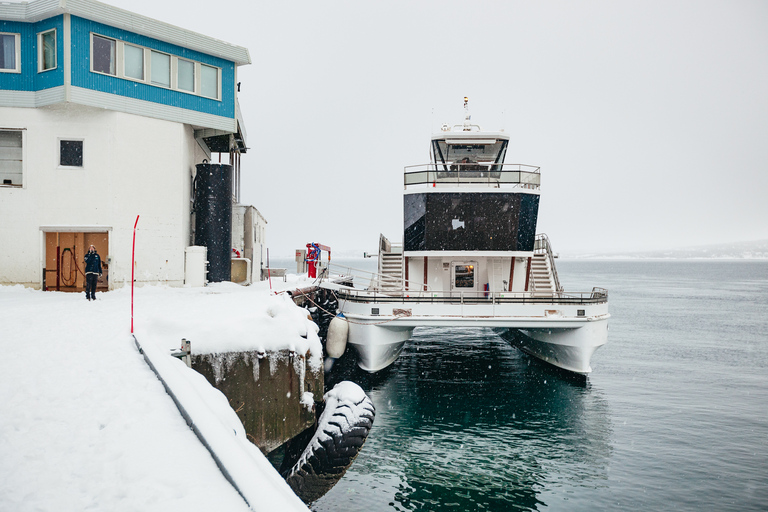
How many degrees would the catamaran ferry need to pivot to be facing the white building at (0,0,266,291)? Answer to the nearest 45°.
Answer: approximately 90° to its right

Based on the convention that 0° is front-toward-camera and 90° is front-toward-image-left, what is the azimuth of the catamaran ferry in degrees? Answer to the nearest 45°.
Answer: approximately 0°

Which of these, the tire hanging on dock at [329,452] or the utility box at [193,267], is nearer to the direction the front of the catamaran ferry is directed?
the tire hanging on dock

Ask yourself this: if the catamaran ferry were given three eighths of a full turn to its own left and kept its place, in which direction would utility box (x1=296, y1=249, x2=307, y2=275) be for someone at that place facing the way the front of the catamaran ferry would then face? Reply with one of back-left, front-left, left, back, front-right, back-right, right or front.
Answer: left

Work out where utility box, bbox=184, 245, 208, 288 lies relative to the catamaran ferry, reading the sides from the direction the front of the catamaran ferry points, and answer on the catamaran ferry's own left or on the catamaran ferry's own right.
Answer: on the catamaran ferry's own right

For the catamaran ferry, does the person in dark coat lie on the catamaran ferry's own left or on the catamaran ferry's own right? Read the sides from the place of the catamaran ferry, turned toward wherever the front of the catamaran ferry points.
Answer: on the catamaran ferry's own right

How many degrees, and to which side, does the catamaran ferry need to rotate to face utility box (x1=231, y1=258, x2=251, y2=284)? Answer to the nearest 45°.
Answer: approximately 90° to its right

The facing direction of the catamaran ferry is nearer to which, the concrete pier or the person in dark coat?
the concrete pier

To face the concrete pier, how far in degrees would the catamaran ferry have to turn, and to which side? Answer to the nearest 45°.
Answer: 0° — it already faces it
